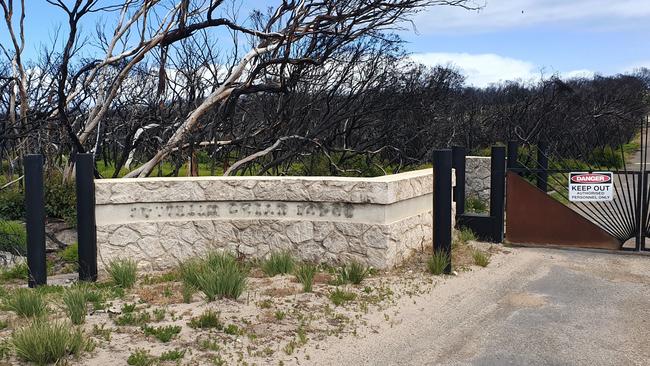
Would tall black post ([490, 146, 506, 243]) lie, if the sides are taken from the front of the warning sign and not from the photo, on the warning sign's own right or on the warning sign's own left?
on the warning sign's own right

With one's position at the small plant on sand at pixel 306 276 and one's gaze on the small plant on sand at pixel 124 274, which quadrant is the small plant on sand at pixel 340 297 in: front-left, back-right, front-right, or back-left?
back-left

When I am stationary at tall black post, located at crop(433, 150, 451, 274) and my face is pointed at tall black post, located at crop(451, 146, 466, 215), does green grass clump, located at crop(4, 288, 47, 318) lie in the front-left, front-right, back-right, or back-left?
back-left

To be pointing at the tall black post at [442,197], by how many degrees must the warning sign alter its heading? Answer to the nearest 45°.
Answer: approximately 45° to its right

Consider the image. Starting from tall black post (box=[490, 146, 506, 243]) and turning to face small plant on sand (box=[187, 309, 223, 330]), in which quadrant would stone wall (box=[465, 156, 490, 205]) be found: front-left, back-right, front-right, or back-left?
back-right

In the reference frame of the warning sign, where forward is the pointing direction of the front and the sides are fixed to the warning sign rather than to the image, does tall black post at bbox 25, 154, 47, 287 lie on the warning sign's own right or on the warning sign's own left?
on the warning sign's own right

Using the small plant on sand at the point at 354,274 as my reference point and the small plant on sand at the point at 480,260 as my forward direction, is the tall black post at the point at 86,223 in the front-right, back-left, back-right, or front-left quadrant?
back-left

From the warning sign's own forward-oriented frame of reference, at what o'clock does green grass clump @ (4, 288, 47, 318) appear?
The green grass clump is roughly at 1 o'clock from the warning sign.

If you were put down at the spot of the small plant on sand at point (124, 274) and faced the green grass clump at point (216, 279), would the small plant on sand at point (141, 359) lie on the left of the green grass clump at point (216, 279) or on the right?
right

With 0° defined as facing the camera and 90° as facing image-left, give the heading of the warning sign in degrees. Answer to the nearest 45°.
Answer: approximately 0°

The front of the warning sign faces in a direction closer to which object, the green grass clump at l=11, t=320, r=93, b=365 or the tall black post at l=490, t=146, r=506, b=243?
the green grass clump

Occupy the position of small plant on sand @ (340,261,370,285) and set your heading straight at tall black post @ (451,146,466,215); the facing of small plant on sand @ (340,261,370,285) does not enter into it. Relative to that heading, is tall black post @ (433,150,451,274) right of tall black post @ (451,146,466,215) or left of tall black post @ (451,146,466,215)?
right

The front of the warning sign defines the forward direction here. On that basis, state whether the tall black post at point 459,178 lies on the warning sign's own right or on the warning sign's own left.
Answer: on the warning sign's own right
